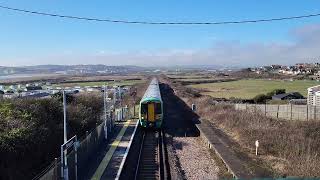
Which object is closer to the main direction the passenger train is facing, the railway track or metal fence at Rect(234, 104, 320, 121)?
the railway track

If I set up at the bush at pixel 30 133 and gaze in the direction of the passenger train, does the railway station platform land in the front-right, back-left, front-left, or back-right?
front-right

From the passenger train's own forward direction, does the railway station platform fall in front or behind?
in front

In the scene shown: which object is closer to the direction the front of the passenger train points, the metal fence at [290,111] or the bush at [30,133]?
the bush

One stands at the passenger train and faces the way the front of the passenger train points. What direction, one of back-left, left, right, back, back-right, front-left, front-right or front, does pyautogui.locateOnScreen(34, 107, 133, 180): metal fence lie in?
front

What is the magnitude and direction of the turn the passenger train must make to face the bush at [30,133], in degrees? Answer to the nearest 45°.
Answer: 0° — it already faces it

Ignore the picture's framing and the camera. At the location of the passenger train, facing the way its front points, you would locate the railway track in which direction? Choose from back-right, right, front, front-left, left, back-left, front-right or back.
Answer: front

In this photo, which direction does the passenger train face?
toward the camera

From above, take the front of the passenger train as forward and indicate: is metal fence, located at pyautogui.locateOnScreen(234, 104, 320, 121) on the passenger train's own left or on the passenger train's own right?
on the passenger train's own left

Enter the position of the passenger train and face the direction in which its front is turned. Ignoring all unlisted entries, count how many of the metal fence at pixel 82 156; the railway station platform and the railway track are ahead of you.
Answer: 3
